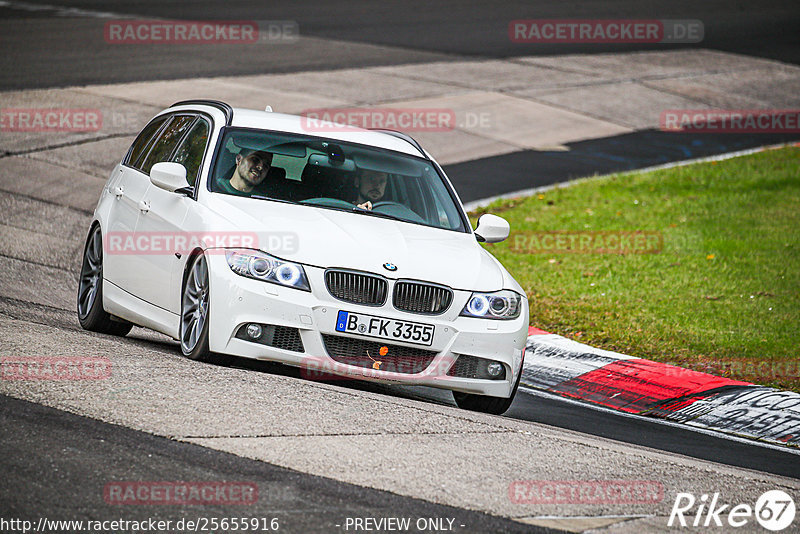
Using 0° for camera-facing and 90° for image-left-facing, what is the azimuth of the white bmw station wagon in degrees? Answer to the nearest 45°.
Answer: approximately 315°

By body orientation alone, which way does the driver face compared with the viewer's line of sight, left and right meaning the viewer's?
facing the viewer and to the right of the viewer

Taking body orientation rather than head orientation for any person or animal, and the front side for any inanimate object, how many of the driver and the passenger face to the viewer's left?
0

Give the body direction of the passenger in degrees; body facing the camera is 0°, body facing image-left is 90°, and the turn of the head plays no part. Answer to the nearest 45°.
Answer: approximately 315°

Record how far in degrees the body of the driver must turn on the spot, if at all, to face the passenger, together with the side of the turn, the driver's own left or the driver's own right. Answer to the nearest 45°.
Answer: approximately 135° to the driver's own right

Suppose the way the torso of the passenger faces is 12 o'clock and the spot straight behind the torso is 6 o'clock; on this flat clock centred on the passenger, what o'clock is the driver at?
The driver is roughly at 10 o'clock from the passenger.
